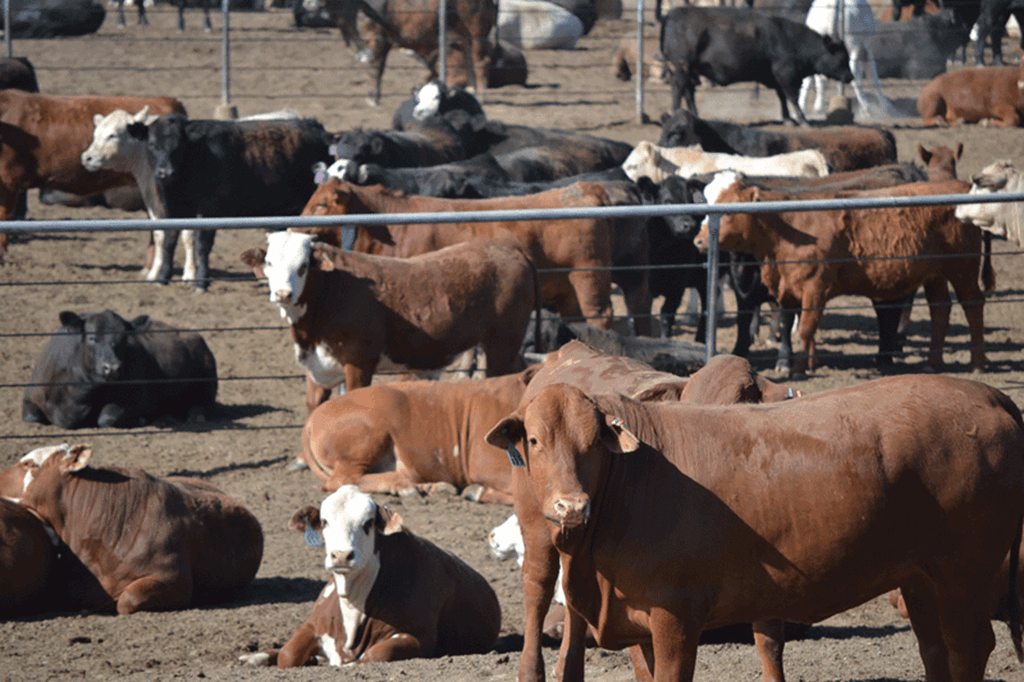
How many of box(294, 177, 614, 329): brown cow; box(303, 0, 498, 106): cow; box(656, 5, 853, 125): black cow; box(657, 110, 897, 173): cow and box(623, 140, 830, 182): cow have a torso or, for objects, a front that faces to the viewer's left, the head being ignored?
4

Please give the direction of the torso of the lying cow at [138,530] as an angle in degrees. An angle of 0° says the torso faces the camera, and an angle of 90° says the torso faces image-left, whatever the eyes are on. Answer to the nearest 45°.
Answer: approximately 45°

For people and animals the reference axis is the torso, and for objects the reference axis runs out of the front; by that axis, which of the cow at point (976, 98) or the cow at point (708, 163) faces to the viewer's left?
the cow at point (708, 163)

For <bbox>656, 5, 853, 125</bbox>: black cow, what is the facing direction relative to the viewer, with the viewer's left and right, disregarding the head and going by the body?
facing to the right of the viewer

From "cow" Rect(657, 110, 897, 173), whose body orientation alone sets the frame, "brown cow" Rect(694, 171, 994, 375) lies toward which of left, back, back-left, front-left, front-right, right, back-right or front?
left

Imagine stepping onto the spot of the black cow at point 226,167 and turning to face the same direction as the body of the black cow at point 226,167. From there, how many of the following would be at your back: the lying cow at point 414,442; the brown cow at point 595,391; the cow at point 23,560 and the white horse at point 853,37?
1

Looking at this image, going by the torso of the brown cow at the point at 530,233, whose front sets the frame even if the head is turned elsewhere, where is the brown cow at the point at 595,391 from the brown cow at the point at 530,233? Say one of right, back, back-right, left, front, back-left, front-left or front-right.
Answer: left

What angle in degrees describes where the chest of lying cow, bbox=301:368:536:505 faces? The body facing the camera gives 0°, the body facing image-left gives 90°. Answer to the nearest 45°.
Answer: approximately 270°

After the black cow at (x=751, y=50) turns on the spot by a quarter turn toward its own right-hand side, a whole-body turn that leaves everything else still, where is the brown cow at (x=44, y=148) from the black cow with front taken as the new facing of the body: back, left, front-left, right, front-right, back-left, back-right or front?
front-right

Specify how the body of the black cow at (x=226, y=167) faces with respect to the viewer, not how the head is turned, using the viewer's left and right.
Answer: facing the viewer and to the left of the viewer

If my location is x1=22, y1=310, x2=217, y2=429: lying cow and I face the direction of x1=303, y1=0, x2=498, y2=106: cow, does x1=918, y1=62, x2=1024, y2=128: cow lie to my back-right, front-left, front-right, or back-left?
front-right

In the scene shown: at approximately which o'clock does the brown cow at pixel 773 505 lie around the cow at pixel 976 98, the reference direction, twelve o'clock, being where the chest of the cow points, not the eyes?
The brown cow is roughly at 3 o'clock from the cow.

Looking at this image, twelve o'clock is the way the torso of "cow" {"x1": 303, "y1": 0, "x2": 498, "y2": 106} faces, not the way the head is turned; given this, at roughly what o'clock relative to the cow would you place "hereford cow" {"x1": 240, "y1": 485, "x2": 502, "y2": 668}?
The hereford cow is roughly at 9 o'clock from the cow.

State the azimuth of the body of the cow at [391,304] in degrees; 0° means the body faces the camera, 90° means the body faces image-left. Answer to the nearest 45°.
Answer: approximately 45°

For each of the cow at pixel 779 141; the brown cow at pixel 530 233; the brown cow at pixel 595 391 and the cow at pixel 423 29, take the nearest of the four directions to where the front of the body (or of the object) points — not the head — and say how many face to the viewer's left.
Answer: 3

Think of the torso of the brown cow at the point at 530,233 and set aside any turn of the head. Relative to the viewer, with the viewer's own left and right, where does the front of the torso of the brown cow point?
facing to the left of the viewer
